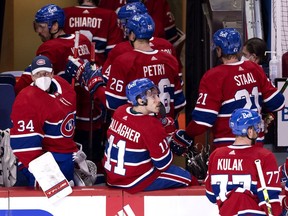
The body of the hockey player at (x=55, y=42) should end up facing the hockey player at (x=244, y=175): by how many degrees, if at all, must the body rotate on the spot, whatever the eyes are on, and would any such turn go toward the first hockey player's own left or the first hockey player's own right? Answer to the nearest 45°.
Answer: approximately 180°

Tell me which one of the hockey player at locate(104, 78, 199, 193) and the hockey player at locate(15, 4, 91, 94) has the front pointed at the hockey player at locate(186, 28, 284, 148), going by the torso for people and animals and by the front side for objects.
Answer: the hockey player at locate(104, 78, 199, 193)

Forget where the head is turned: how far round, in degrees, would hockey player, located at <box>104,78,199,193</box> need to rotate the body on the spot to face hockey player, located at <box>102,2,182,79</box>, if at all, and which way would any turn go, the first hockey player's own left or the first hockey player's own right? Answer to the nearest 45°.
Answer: approximately 45° to the first hockey player's own left

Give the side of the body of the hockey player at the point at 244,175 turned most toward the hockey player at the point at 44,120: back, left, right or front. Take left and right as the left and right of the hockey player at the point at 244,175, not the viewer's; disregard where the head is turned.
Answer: left

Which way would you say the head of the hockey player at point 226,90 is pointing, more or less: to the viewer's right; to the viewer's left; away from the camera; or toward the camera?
away from the camera

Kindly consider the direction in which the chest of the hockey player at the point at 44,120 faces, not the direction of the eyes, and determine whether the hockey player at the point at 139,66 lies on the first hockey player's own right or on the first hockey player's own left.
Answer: on the first hockey player's own left

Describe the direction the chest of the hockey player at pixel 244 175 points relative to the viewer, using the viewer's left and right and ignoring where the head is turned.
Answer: facing away from the viewer and to the right of the viewer

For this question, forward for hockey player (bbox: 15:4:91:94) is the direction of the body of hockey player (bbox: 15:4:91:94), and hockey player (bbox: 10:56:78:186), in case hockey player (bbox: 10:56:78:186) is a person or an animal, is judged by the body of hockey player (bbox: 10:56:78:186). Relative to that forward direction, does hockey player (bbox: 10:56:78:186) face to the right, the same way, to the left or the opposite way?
the opposite way

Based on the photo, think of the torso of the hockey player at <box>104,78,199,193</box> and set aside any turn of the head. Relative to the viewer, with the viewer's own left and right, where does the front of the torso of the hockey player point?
facing away from the viewer and to the right of the viewer
